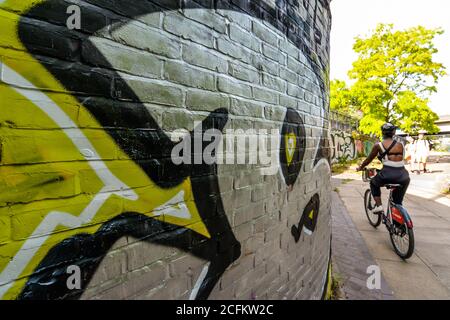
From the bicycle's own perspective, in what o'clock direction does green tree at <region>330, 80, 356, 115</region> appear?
The green tree is roughly at 1 o'clock from the bicycle.

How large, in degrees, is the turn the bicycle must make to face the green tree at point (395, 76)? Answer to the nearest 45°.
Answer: approximately 45° to its right

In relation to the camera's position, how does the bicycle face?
facing away from the viewer and to the left of the viewer
